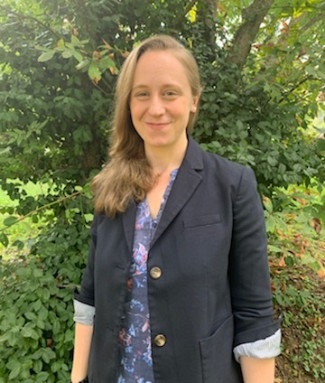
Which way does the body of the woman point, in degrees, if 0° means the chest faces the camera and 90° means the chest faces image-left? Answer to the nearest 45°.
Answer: approximately 45°

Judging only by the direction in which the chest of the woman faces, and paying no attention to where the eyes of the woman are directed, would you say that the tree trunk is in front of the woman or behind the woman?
behind
